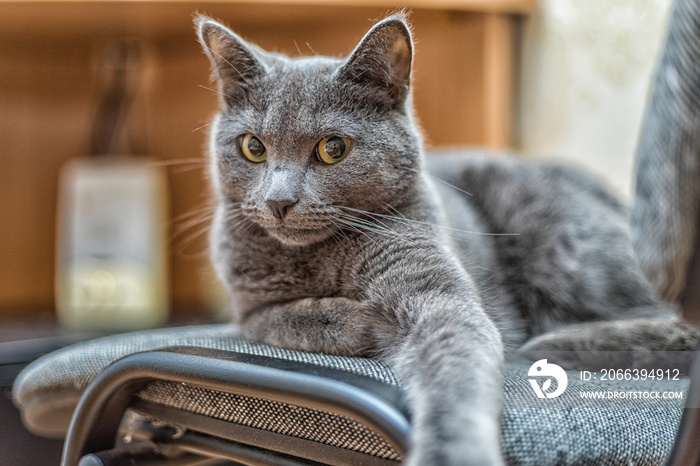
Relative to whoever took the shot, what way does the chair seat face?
facing to the left of the viewer

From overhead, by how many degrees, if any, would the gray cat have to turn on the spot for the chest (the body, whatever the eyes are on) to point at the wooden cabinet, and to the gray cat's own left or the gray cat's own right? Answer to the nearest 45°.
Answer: approximately 90° to the gray cat's own right

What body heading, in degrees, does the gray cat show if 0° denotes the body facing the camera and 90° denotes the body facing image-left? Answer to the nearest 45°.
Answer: approximately 45°

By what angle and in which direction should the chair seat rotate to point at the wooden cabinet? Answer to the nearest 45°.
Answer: approximately 90° to its right
